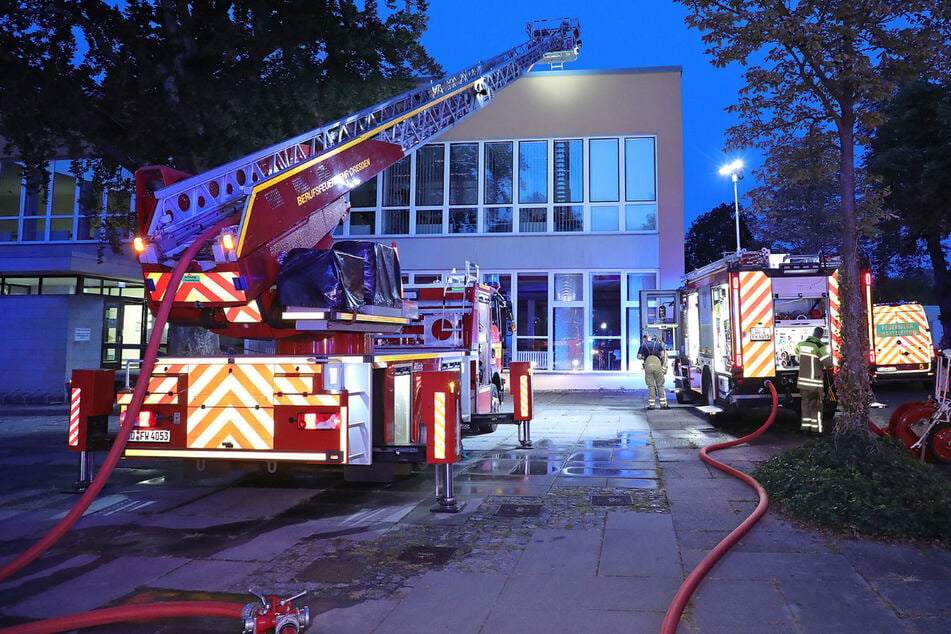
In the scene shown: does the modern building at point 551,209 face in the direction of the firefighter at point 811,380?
yes

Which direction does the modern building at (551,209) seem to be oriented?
toward the camera

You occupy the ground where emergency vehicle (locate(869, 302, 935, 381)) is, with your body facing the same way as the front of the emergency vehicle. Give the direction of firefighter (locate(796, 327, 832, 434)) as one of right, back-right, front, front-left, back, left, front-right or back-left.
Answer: back

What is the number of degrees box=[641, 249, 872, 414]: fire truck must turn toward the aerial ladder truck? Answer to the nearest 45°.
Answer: approximately 90° to its left

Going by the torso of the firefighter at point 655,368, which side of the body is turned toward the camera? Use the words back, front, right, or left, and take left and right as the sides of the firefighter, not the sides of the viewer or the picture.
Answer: back

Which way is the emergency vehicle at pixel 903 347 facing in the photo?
away from the camera

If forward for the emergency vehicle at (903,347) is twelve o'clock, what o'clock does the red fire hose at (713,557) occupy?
The red fire hose is roughly at 6 o'clock from the emergency vehicle.

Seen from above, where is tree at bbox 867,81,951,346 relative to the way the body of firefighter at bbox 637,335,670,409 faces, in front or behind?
in front

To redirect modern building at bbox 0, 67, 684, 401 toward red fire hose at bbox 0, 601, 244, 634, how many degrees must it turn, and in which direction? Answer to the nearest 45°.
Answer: approximately 45° to its right

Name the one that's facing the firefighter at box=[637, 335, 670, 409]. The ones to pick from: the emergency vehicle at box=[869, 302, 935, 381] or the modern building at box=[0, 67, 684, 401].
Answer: the modern building

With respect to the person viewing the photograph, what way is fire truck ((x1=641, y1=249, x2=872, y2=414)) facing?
facing away from the viewer and to the left of the viewer

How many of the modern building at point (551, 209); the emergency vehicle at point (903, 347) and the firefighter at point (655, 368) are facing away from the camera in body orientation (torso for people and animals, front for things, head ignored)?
2

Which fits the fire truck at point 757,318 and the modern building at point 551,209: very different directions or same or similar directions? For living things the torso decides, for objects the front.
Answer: very different directions

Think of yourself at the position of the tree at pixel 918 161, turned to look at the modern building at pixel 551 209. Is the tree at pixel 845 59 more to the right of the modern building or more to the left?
left

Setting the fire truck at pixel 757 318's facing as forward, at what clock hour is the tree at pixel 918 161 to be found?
The tree is roughly at 2 o'clock from the fire truck.

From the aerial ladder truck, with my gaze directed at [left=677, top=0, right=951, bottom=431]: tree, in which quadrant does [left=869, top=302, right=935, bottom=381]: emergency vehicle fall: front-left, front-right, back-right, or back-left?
front-left
